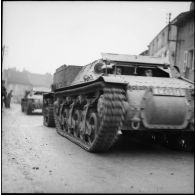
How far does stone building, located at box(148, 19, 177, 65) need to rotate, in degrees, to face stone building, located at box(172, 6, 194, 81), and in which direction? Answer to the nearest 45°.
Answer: approximately 45° to its left

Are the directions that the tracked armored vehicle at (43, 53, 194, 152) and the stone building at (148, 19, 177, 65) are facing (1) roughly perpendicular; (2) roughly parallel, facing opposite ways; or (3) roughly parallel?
roughly perpendicular

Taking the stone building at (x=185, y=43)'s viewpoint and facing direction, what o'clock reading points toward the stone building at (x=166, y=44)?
the stone building at (x=166, y=44) is roughly at 4 o'clock from the stone building at (x=185, y=43).

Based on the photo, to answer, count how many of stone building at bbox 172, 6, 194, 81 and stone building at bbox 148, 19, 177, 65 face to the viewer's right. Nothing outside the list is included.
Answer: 0

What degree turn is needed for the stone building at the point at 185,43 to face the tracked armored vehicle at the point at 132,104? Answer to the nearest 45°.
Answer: approximately 45° to its left

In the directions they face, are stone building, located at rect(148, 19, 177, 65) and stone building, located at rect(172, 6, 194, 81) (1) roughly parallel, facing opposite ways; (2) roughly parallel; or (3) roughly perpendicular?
roughly parallel

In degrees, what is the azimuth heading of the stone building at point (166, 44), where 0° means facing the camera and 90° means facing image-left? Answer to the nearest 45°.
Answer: approximately 45°
